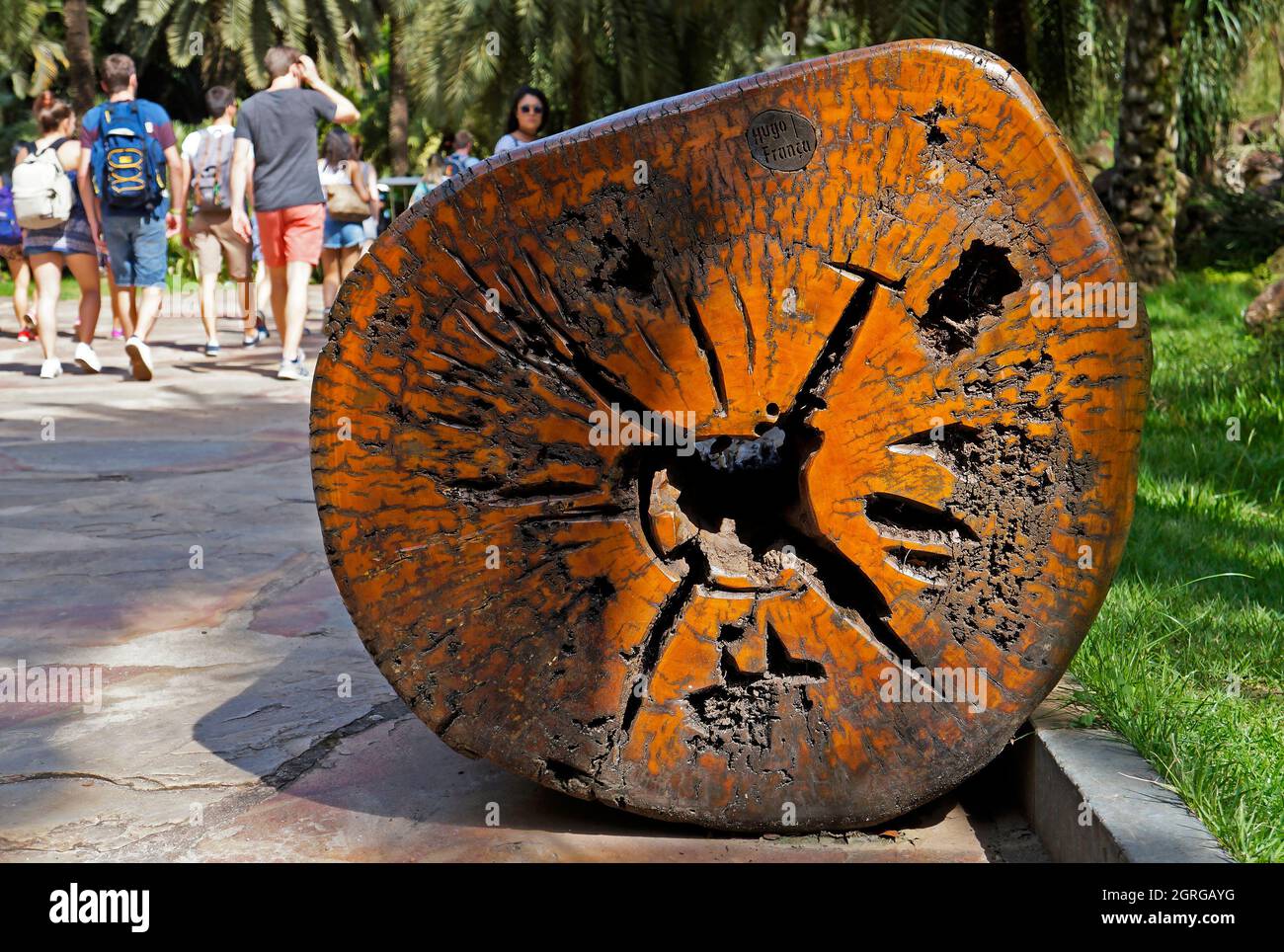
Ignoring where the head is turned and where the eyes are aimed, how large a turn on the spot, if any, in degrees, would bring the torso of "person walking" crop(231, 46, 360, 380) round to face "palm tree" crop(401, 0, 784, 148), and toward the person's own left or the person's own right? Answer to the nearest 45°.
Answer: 0° — they already face it

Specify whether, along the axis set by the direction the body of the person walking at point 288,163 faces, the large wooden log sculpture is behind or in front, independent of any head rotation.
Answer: behind

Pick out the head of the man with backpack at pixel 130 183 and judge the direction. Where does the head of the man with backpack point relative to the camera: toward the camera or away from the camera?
away from the camera

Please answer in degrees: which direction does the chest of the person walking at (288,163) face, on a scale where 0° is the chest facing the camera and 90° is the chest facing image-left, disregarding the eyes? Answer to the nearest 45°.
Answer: approximately 180°

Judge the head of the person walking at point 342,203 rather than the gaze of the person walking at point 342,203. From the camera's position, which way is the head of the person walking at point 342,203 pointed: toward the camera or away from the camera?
away from the camera

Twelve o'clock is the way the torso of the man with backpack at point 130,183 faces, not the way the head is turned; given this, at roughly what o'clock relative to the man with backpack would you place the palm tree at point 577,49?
The palm tree is roughly at 1 o'clock from the man with backpack.

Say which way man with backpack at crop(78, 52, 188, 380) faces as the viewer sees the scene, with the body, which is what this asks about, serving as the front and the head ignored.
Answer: away from the camera

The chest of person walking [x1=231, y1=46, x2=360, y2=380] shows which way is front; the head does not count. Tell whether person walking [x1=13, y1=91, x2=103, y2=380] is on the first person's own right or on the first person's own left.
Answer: on the first person's own left

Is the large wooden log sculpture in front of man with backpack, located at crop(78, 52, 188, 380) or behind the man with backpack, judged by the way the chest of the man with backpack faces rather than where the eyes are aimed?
behind

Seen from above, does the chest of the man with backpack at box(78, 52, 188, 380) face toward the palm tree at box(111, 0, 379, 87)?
yes

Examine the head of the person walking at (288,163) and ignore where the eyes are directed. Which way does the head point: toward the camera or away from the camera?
away from the camera

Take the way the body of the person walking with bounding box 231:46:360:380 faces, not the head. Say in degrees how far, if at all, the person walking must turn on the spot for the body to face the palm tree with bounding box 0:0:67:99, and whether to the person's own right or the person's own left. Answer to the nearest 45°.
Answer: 0° — they already face it

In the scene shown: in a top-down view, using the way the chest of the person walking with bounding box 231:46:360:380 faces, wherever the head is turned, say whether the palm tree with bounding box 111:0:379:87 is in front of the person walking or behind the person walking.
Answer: in front

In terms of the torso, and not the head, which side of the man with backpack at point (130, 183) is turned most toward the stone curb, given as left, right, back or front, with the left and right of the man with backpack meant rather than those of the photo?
back

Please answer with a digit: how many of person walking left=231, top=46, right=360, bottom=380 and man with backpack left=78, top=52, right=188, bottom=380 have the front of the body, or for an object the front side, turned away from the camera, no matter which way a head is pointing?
2
